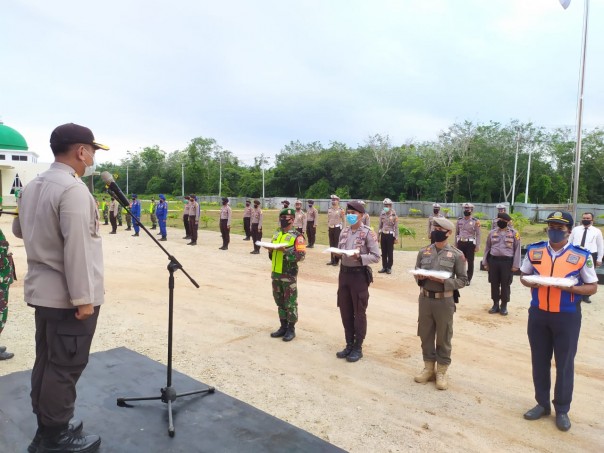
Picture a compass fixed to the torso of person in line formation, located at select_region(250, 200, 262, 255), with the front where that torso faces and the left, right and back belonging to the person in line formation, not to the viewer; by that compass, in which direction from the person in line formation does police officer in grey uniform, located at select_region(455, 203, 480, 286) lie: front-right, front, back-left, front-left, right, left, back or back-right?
left

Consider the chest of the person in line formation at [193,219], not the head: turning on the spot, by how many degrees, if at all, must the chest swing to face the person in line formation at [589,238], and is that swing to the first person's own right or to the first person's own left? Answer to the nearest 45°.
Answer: approximately 90° to the first person's own left

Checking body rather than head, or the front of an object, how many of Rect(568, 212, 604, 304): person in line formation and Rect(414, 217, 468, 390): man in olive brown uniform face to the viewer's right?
0

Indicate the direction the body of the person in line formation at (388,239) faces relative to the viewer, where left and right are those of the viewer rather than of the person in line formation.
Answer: facing the viewer and to the left of the viewer

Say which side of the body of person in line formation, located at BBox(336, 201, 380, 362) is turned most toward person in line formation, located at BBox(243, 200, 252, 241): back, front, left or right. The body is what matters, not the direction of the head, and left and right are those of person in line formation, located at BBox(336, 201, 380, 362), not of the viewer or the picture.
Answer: right

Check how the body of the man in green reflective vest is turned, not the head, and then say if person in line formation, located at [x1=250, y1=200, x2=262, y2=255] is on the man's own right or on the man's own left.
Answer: on the man's own right

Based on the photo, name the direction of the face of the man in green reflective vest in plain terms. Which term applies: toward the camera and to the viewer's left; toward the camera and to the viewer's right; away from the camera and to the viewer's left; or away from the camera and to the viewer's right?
toward the camera and to the viewer's left

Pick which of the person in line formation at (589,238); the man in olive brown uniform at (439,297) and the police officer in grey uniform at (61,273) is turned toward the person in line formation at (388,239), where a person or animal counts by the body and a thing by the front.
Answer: the police officer in grey uniform

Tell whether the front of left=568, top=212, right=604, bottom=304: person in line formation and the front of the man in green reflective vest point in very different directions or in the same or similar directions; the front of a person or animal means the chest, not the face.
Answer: same or similar directions

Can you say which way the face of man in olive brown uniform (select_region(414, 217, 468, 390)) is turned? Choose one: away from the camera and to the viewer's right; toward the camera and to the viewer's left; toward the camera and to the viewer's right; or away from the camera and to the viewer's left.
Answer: toward the camera and to the viewer's left

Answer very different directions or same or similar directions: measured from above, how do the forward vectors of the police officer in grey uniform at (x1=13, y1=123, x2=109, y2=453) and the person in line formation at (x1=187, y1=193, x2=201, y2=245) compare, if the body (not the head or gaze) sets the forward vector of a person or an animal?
very different directions

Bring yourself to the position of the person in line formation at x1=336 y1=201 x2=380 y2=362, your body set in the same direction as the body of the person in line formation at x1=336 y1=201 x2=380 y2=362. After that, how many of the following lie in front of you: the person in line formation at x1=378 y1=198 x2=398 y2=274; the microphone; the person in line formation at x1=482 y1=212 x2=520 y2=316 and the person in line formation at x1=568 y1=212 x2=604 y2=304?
1

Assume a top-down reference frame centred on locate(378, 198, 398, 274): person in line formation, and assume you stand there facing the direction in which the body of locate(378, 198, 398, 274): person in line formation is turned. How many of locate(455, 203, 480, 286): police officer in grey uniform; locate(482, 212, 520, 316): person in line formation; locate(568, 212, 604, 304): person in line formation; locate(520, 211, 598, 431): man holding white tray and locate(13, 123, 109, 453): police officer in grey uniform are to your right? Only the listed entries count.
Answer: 0

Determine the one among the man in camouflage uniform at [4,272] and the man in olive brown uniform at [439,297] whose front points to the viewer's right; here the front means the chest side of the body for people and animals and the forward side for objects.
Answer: the man in camouflage uniform at [4,272]

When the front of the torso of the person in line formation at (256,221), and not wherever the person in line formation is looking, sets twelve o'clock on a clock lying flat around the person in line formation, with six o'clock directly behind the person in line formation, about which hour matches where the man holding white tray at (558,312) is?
The man holding white tray is roughly at 10 o'clock from the person in line formation.

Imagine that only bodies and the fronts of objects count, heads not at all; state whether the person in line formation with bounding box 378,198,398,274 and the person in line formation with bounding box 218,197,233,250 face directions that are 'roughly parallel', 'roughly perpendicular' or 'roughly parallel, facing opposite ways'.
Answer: roughly parallel

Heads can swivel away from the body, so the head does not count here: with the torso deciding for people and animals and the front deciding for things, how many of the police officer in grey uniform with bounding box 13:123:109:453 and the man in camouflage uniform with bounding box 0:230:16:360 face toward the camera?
0

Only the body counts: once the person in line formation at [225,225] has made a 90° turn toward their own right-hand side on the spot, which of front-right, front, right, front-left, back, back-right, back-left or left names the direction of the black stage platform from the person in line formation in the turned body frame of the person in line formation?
back-left

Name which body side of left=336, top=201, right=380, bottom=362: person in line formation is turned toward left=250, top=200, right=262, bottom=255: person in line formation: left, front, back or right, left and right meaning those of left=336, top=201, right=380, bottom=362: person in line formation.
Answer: right
